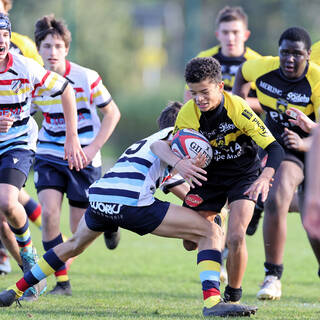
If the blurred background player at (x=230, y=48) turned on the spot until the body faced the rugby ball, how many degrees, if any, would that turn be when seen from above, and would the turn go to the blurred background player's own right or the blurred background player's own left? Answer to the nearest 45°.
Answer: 0° — they already face it

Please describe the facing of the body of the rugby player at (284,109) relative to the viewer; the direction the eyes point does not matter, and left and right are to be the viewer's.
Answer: facing the viewer

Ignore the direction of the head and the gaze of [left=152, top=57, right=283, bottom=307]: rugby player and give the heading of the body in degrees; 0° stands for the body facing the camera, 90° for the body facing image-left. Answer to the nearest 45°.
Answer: approximately 45°

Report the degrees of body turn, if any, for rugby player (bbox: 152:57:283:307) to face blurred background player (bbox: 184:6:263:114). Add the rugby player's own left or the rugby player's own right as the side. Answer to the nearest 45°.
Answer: approximately 135° to the rugby player's own right

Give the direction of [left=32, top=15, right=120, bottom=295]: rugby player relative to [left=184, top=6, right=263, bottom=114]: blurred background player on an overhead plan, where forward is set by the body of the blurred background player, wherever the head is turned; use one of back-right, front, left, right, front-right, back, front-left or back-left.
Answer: front-right

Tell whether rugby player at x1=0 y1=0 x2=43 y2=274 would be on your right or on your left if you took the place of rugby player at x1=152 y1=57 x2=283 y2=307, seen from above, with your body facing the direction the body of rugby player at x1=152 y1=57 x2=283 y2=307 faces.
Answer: on your right

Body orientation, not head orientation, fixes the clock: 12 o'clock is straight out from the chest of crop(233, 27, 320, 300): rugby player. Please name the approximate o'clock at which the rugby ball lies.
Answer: The rugby ball is roughly at 1 o'clock from the rugby player.

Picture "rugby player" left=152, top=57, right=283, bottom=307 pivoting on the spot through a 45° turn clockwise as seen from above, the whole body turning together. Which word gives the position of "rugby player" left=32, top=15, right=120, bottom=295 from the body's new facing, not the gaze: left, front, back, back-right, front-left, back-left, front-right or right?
front-right

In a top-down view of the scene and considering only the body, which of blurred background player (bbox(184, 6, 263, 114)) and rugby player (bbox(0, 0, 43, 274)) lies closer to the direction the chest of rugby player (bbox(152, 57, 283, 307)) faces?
the rugby player

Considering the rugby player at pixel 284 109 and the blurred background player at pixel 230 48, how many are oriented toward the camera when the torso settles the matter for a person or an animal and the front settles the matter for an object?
2

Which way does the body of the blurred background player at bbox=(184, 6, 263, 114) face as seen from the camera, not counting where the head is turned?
toward the camera
